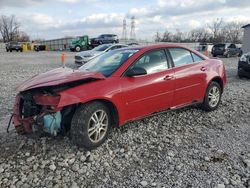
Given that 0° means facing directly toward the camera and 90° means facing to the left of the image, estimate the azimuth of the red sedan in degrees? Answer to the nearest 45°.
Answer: approximately 45°

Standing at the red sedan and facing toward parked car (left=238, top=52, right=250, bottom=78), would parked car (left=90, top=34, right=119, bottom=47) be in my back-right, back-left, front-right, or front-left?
front-left

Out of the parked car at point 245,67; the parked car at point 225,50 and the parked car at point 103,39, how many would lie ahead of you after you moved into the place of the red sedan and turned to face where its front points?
0

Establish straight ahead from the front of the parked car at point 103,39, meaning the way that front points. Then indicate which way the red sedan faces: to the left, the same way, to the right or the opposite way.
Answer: the same way

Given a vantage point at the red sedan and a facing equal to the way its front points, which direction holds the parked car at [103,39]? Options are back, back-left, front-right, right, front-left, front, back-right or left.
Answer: back-right

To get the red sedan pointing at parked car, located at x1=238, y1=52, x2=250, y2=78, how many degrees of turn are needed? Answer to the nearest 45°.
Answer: approximately 180°

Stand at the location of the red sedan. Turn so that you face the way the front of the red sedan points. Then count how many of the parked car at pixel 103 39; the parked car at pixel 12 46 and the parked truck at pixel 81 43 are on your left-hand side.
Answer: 0

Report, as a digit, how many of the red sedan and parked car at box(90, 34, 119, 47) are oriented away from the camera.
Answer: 0

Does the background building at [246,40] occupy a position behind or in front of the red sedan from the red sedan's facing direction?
behind

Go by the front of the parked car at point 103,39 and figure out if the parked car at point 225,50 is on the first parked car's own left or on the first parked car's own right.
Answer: on the first parked car's own left

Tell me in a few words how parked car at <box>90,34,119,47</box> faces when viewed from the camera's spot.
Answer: facing the viewer and to the left of the viewer

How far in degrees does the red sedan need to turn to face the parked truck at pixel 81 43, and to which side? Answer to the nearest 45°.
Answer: approximately 135° to its right

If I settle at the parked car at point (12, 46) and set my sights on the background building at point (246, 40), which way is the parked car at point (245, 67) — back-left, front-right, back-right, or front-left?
front-right

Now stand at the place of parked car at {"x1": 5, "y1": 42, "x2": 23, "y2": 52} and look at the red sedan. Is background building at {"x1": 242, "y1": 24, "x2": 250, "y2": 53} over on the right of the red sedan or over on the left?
left

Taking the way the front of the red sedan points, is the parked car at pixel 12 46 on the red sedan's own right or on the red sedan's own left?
on the red sedan's own right
